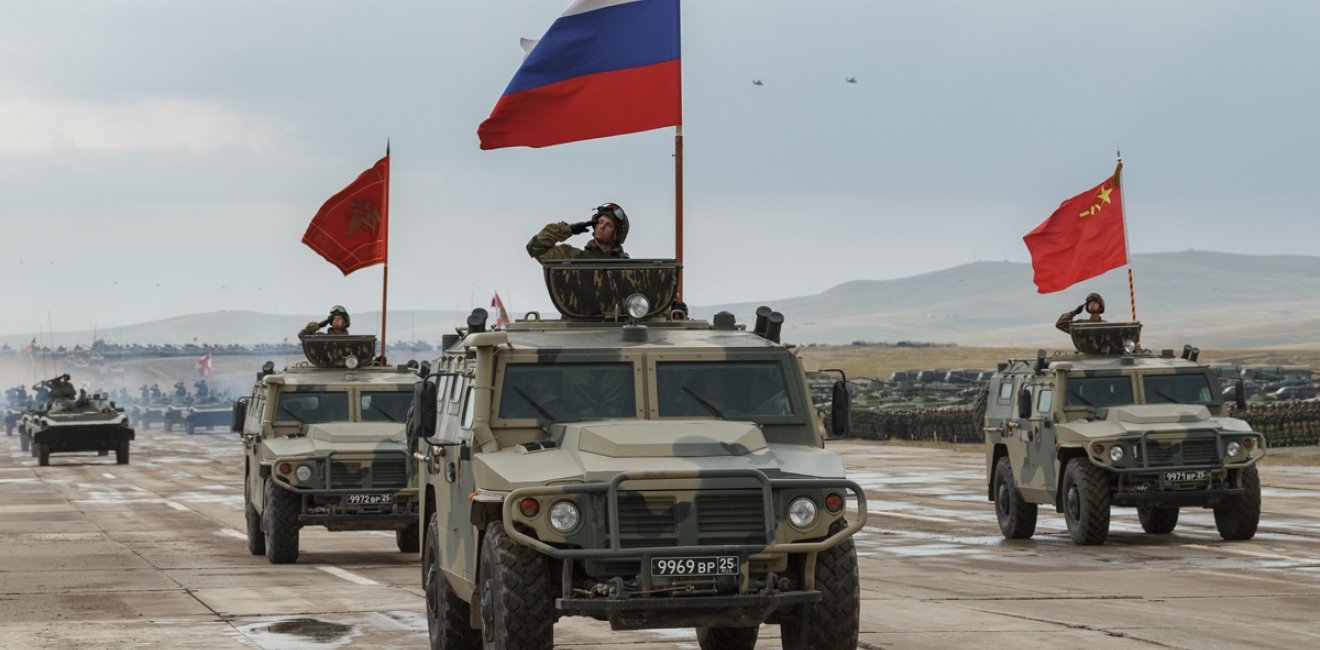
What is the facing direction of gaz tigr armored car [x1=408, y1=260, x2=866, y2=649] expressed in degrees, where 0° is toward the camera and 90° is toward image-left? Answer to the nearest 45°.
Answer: approximately 0°

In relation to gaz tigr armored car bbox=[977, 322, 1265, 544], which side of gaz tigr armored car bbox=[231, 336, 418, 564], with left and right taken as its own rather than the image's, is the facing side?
left

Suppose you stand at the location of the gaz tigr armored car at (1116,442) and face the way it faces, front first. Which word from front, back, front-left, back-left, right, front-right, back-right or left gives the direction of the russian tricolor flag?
right

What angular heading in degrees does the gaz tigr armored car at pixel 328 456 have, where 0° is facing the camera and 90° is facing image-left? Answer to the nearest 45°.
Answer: approximately 0°

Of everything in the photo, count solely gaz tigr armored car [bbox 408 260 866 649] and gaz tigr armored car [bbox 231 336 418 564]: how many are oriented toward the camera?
2

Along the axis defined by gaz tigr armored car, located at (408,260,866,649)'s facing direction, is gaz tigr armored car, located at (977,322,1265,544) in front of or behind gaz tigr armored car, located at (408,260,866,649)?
behind
